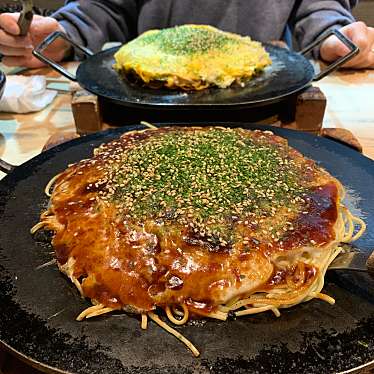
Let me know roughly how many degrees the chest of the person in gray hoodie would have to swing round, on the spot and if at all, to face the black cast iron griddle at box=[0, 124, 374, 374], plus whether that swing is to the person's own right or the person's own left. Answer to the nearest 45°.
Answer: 0° — they already face it

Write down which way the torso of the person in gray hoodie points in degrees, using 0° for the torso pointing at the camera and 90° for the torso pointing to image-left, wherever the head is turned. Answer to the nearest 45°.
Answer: approximately 0°

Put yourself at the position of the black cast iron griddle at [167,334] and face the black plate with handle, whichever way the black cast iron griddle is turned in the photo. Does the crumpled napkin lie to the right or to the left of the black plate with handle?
left

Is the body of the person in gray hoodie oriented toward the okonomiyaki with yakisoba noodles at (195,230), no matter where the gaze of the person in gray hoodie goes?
yes

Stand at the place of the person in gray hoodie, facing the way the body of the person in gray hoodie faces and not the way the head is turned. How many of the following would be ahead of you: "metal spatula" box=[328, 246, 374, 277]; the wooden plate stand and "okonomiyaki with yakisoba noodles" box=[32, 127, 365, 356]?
3

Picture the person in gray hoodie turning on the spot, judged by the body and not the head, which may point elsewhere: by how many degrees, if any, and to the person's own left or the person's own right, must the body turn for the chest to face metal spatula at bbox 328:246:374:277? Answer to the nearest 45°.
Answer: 0° — they already face it

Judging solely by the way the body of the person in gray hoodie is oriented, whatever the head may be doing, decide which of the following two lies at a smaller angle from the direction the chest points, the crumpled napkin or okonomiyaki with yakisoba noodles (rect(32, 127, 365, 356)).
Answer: the okonomiyaki with yakisoba noodles

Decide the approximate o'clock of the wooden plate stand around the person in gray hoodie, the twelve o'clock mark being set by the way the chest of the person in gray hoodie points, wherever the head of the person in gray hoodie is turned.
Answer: The wooden plate stand is roughly at 12 o'clock from the person in gray hoodie.
